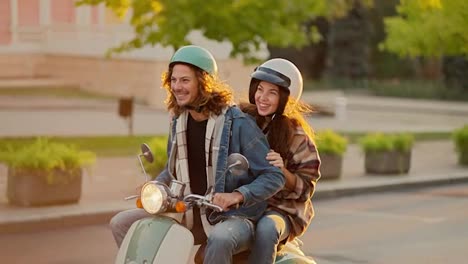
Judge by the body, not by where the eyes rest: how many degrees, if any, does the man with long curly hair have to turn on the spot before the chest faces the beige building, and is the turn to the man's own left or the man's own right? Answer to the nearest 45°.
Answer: approximately 135° to the man's own right

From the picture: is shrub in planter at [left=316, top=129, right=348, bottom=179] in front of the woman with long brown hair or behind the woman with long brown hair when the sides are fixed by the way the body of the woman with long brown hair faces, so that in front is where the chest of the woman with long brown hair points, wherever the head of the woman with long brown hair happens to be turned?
behind

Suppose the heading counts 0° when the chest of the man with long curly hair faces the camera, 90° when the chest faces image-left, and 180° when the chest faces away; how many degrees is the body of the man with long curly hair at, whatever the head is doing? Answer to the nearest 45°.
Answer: approximately 45°

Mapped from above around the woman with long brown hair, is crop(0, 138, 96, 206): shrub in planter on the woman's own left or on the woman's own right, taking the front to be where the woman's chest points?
on the woman's own right

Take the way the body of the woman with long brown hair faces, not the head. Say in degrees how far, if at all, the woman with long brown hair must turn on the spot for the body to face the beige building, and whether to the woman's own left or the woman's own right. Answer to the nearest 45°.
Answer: approximately 135° to the woman's own right

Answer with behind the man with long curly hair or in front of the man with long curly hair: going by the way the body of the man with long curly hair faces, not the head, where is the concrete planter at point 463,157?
behind

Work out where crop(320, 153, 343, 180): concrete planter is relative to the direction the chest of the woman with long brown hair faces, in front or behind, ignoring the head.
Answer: behind

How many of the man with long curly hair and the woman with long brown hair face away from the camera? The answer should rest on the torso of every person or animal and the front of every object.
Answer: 0

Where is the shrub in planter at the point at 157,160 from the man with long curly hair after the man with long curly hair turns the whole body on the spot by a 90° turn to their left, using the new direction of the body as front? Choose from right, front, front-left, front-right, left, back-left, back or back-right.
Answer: back-left

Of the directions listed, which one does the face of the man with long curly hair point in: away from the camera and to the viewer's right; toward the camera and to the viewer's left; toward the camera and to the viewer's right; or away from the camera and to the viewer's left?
toward the camera and to the viewer's left

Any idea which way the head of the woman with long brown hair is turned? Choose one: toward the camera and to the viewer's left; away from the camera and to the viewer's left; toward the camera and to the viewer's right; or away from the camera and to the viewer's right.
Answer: toward the camera and to the viewer's left
